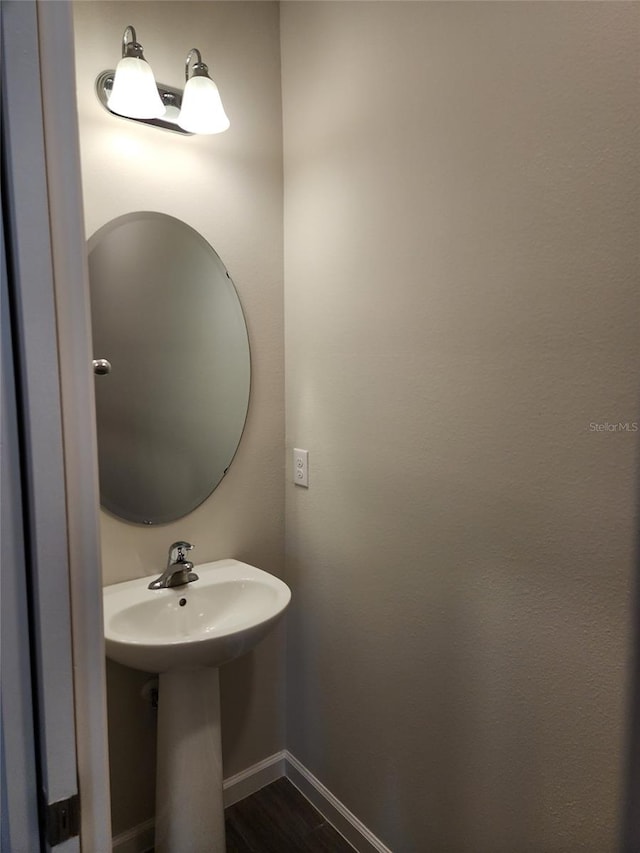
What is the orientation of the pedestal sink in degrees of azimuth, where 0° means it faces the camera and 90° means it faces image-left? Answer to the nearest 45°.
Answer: approximately 315°

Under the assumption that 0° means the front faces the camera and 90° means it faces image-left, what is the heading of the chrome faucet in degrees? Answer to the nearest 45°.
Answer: approximately 315°

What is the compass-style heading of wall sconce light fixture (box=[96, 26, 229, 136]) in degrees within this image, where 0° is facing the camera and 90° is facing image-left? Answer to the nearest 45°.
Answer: approximately 315°
